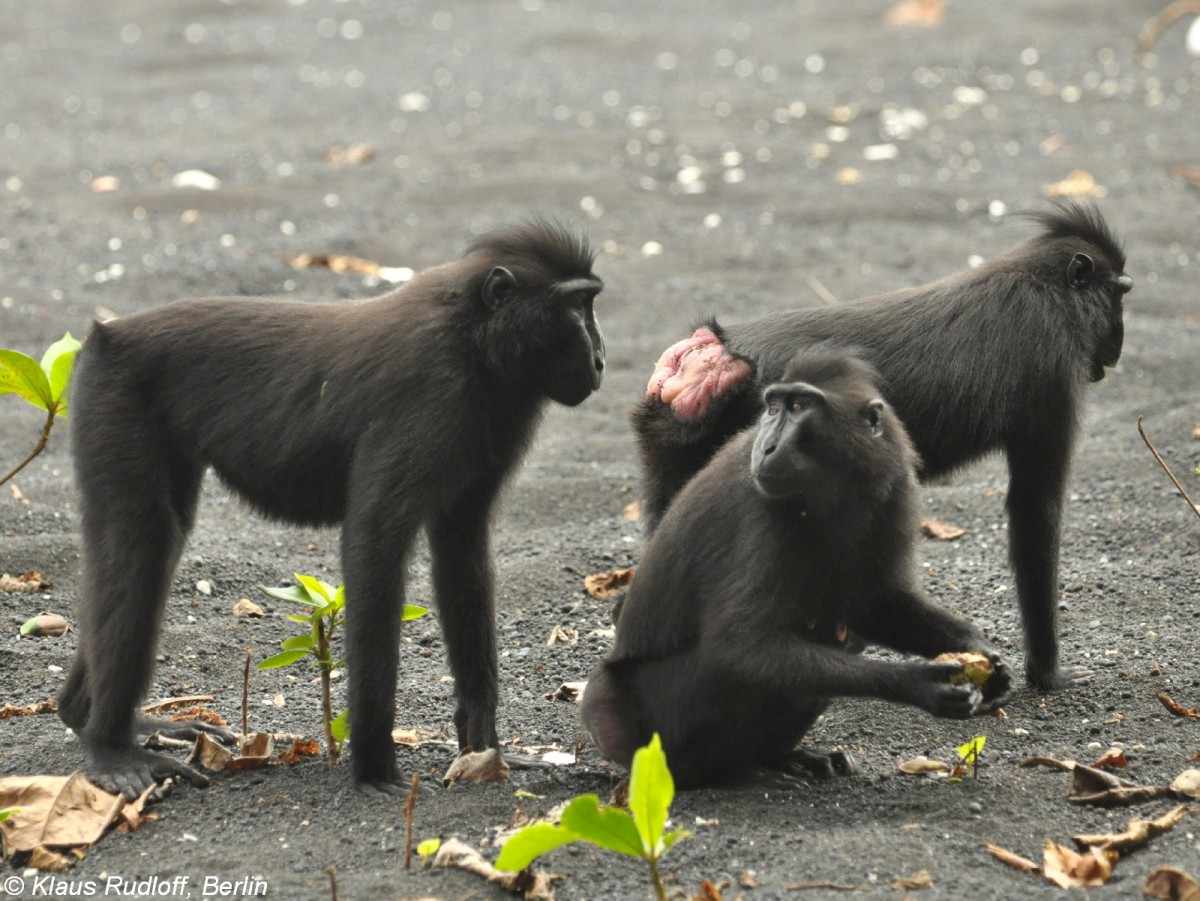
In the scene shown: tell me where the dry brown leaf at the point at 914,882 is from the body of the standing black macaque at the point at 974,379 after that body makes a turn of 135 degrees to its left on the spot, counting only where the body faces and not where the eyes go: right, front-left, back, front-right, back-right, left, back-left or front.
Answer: back-left

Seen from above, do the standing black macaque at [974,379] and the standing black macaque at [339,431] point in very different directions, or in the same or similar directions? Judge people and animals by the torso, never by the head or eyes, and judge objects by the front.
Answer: same or similar directions

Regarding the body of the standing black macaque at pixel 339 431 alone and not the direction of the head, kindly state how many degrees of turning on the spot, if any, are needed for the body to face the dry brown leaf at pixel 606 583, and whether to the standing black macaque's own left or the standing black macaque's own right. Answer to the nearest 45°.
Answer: approximately 45° to the standing black macaque's own left

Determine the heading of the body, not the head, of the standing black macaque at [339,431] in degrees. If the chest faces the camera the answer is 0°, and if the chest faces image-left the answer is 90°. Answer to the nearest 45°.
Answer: approximately 270°

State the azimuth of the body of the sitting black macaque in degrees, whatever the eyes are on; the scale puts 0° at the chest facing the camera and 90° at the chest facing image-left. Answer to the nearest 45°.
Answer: approximately 315°

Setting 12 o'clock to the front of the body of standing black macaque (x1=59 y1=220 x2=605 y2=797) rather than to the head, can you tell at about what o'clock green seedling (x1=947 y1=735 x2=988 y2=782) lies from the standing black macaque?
The green seedling is roughly at 1 o'clock from the standing black macaque.

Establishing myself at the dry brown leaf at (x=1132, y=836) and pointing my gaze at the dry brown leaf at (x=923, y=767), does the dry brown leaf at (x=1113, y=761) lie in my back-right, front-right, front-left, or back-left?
front-right

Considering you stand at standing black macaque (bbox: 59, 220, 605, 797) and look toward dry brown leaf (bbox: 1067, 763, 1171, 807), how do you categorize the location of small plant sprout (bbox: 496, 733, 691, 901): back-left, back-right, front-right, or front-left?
front-right

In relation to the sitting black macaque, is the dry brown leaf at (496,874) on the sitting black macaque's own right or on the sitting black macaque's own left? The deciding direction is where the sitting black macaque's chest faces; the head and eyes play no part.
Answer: on the sitting black macaque's own right

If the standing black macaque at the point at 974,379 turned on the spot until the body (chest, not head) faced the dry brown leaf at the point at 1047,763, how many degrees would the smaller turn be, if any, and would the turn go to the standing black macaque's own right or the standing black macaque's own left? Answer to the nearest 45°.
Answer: approximately 90° to the standing black macaque's own right

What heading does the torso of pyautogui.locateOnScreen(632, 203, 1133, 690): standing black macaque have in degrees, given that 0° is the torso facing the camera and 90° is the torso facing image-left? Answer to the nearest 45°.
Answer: approximately 270°

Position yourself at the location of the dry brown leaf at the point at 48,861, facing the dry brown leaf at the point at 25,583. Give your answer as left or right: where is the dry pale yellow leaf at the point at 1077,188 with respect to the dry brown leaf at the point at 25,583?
right

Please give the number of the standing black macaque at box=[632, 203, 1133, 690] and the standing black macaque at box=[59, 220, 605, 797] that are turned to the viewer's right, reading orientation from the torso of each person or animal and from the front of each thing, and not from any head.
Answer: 2
